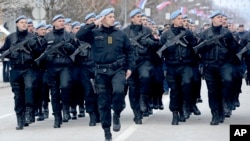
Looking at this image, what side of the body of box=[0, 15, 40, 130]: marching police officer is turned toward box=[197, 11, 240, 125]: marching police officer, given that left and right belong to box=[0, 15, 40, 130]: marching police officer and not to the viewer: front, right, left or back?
left

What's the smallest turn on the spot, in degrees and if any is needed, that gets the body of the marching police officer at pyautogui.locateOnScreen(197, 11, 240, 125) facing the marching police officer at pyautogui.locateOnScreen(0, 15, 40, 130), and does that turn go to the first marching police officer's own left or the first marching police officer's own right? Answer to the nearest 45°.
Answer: approximately 90° to the first marching police officer's own right

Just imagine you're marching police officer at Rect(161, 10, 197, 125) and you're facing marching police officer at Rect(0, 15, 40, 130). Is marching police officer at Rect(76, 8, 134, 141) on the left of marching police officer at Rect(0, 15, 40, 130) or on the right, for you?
left

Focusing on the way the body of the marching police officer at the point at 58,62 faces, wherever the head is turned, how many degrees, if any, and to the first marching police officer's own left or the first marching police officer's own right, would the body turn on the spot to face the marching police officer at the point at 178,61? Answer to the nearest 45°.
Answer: approximately 90° to the first marching police officer's own left

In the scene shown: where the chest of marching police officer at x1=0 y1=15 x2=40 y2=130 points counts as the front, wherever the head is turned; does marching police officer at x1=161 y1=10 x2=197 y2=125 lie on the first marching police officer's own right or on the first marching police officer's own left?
on the first marching police officer's own left

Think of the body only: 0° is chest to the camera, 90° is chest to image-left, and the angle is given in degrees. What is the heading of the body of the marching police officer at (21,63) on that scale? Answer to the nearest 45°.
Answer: approximately 0°
